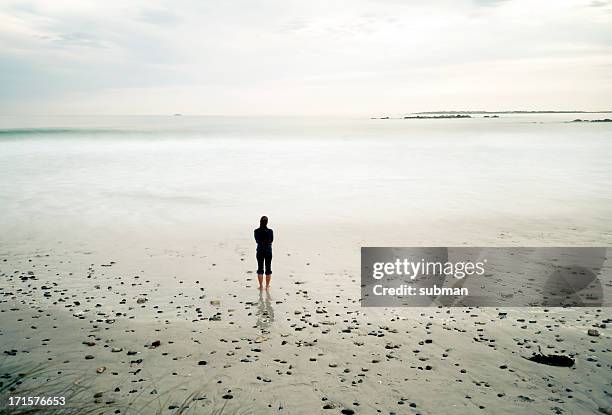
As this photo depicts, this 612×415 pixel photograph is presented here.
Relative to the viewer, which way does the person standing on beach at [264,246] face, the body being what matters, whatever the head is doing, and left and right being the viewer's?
facing away from the viewer

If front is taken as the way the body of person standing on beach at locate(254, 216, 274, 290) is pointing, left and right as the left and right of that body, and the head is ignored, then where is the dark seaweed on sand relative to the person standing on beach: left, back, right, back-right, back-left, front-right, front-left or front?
back-right
